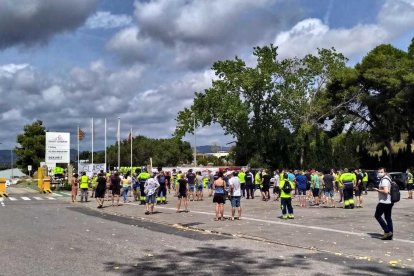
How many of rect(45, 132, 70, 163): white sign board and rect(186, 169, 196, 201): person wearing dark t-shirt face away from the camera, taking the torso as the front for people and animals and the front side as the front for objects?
1

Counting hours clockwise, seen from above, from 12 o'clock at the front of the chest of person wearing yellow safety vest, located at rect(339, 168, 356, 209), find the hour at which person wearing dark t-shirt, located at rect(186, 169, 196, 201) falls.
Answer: The person wearing dark t-shirt is roughly at 10 o'clock from the person wearing yellow safety vest.

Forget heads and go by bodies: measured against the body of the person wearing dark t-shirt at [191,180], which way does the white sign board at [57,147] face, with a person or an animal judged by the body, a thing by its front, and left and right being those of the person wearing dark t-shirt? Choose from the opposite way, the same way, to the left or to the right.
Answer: the opposite way

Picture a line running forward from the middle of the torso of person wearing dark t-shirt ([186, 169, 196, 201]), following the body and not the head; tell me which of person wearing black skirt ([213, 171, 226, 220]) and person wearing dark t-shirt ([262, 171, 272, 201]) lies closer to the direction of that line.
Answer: the person wearing dark t-shirt

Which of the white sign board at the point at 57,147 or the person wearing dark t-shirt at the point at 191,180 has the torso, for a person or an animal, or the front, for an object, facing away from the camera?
the person wearing dark t-shirt

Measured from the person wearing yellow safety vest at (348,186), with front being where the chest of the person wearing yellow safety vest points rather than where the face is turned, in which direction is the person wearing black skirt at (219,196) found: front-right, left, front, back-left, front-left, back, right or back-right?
back-left

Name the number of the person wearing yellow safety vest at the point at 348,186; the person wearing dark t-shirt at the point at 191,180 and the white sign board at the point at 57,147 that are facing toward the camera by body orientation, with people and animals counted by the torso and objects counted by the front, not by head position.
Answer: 1

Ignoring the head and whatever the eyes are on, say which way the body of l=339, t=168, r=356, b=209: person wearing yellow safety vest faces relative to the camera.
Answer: away from the camera

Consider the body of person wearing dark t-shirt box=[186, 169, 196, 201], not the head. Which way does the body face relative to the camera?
away from the camera

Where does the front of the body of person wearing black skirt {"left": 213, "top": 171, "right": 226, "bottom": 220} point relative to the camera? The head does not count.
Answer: away from the camera

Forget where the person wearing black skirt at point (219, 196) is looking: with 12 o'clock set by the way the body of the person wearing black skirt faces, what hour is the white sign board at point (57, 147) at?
The white sign board is roughly at 11 o'clock from the person wearing black skirt.
